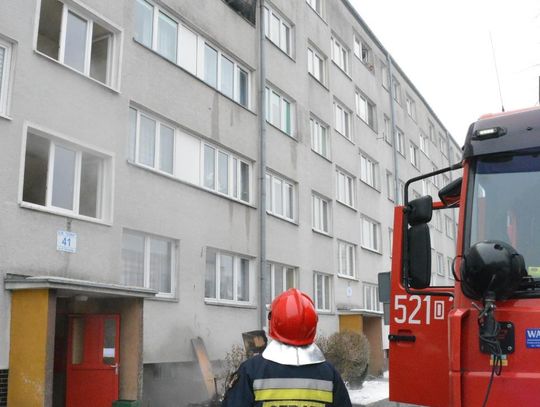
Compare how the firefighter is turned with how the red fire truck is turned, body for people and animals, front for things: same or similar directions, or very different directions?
very different directions

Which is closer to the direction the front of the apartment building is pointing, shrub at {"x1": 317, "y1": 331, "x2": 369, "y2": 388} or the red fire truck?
the red fire truck

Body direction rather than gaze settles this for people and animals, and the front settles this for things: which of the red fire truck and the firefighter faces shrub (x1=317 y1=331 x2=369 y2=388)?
the firefighter

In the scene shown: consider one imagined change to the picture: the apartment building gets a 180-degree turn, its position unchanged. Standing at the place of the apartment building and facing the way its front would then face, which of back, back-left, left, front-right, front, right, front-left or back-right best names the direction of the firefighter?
back-left

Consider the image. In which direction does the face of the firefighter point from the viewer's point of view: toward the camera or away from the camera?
away from the camera

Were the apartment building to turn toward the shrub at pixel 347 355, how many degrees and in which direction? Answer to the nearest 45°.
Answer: approximately 90° to its left

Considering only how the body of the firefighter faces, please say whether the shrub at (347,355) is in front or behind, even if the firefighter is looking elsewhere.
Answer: in front

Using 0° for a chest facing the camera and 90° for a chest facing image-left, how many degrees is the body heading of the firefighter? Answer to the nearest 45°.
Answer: approximately 180°

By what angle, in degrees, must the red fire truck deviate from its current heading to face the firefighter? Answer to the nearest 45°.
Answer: approximately 45° to its right

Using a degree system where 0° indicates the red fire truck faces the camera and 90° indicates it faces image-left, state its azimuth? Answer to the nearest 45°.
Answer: approximately 0°

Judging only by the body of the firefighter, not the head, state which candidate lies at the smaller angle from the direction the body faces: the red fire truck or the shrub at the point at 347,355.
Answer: the shrub

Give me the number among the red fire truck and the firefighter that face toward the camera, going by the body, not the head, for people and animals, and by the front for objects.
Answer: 1

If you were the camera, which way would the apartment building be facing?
facing the viewer and to the right of the viewer

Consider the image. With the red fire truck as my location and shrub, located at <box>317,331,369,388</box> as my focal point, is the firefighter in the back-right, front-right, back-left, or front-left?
back-left
